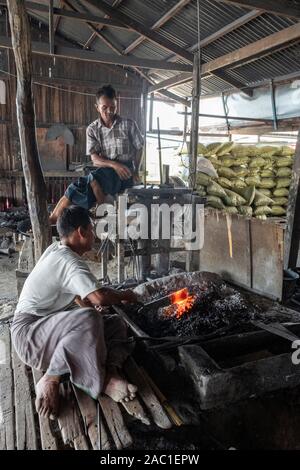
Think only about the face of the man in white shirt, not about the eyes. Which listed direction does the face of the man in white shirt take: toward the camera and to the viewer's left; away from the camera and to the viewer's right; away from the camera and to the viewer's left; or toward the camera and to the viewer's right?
away from the camera and to the viewer's right

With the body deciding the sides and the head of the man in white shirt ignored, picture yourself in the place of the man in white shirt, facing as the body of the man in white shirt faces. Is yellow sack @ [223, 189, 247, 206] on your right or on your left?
on your left

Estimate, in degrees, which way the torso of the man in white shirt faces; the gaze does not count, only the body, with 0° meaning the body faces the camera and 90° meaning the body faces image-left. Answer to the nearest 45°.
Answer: approximately 270°

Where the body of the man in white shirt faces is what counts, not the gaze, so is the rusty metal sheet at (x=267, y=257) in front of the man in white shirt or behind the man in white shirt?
in front

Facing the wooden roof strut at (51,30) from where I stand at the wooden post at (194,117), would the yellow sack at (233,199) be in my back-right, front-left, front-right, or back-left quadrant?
back-right

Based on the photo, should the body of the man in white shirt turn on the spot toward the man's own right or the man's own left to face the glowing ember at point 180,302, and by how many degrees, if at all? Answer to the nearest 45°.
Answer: approximately 45° to the man's own left

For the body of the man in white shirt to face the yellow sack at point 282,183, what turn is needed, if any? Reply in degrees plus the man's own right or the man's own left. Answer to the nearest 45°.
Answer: approximately 45° to the man's own left

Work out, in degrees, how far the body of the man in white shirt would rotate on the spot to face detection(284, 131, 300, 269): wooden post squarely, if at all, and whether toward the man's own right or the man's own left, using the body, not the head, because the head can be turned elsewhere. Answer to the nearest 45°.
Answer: approximately 45° to the man's own left

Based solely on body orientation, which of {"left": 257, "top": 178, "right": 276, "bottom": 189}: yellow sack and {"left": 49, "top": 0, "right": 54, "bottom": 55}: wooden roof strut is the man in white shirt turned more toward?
the yellow sack

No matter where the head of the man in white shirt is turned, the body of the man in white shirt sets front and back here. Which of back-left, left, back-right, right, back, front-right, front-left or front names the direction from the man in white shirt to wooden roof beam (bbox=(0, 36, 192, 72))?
left

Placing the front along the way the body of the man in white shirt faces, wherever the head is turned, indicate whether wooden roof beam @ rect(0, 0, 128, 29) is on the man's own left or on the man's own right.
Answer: on the man's own left

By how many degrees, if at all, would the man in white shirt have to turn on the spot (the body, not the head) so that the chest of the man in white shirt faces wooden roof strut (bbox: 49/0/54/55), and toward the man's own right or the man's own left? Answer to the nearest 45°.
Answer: approximately 90° to the man's own left

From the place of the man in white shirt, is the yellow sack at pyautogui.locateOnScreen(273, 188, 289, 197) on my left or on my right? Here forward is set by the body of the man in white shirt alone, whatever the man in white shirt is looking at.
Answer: on my left

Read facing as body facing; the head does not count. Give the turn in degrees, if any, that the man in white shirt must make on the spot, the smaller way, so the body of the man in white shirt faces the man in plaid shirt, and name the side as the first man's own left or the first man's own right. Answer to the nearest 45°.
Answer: approximately 90° to the first man's own left
